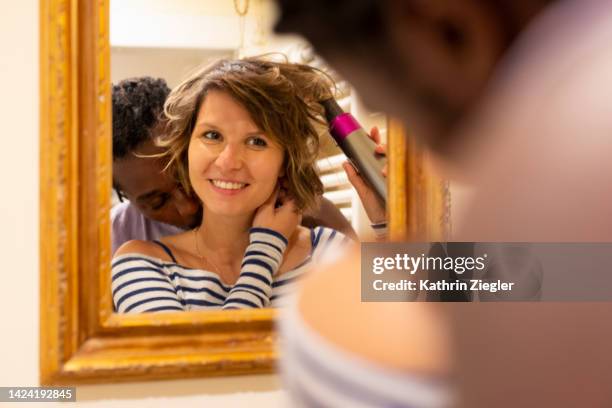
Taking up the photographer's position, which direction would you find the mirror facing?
facing the viewer
